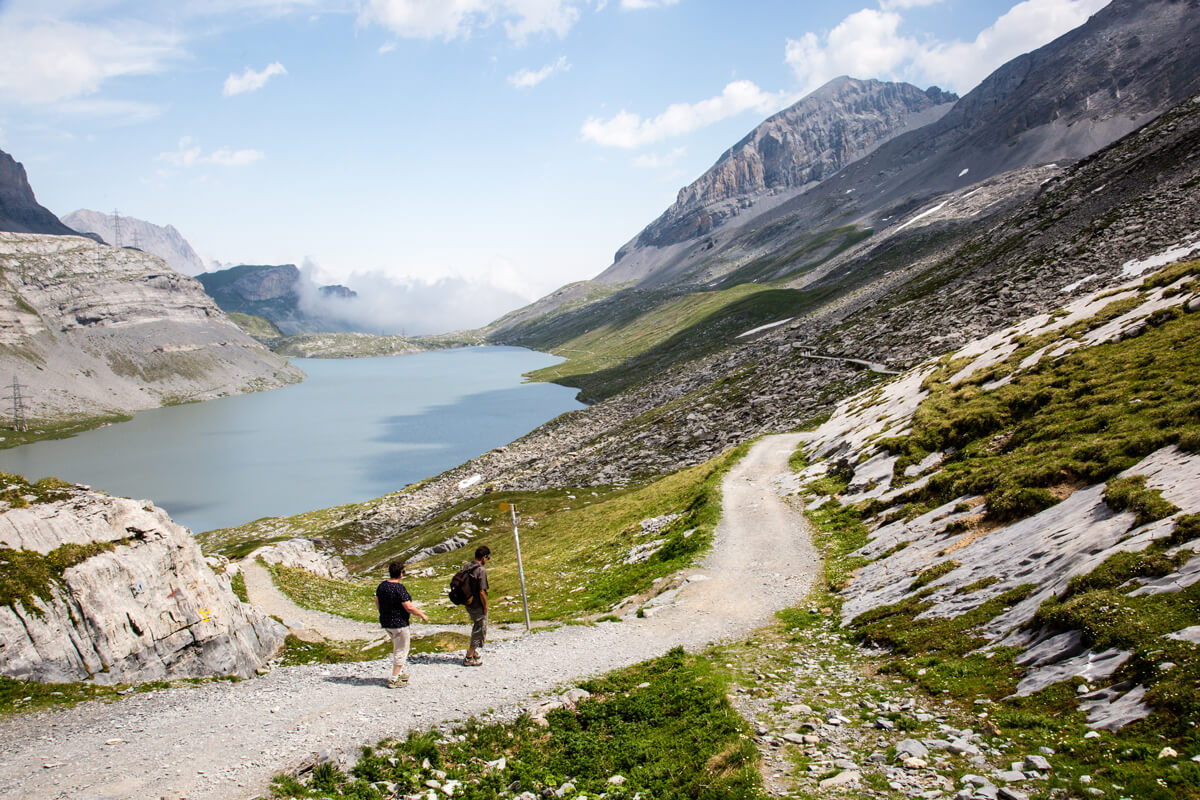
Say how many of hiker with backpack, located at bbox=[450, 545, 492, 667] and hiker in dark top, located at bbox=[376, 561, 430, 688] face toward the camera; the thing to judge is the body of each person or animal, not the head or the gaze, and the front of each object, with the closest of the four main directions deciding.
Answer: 0

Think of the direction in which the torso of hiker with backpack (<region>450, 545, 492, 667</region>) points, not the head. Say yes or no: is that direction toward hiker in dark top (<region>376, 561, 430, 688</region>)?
no

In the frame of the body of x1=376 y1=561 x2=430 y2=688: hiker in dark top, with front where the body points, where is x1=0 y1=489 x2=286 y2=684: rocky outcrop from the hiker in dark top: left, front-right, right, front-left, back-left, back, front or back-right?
left

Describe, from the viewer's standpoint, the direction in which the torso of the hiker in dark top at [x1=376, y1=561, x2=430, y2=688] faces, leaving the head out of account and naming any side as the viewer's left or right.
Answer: facing away from the viewer and to the right of the viewer

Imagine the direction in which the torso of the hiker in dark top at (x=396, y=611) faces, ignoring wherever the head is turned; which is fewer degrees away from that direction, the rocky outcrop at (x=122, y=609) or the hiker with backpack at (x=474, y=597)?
the hiker with backpack
